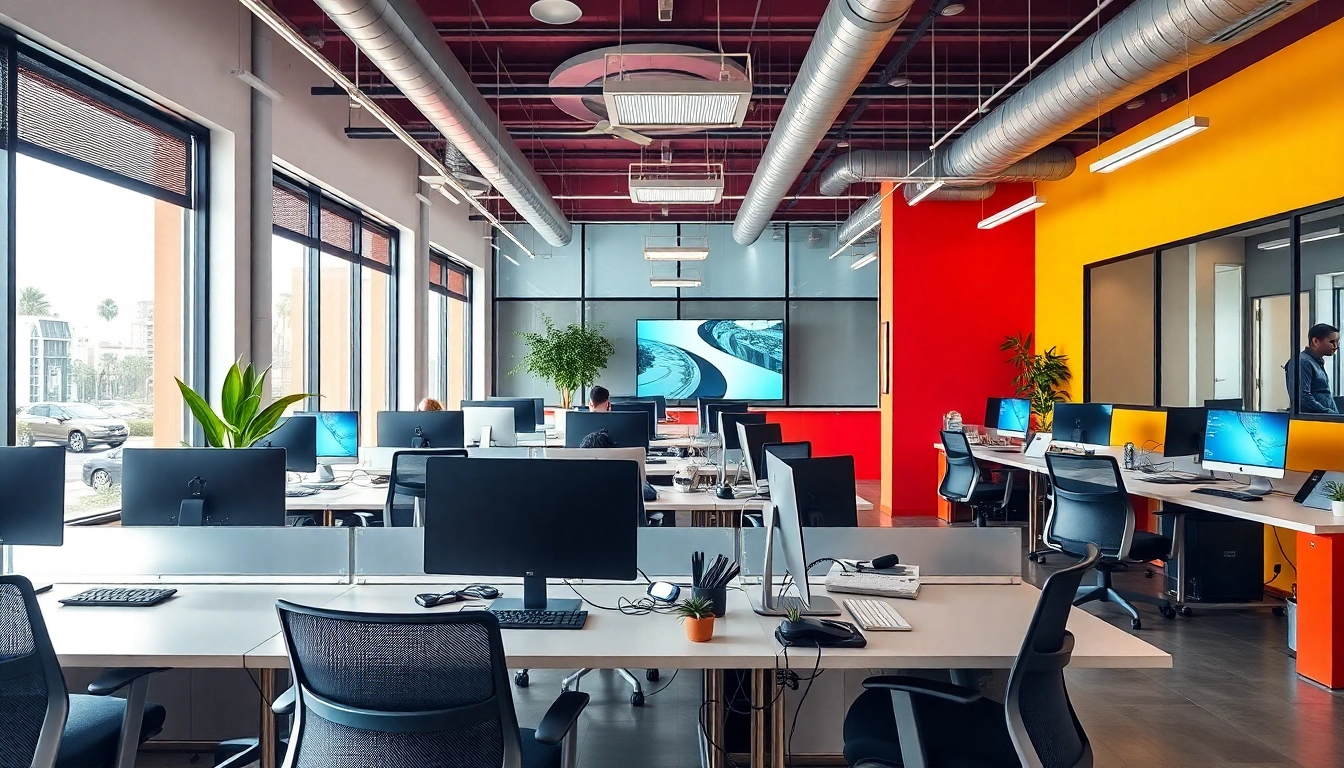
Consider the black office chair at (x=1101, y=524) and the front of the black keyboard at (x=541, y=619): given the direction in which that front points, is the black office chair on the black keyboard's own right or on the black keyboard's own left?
on the black keyboard's own left

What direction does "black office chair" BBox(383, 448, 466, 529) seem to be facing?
away from the camera

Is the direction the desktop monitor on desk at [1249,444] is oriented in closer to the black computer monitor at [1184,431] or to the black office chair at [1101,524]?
the black office chair

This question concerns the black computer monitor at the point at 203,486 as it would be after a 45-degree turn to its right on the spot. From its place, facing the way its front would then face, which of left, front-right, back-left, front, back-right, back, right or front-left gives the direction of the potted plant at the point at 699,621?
right

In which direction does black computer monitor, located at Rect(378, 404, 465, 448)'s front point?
away from the camera

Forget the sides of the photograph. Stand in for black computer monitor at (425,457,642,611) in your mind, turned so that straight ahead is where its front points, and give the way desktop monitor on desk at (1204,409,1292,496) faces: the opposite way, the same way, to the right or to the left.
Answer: to the right

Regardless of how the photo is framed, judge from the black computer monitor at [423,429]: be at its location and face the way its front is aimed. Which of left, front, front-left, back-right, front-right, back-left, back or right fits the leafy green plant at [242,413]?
back-left

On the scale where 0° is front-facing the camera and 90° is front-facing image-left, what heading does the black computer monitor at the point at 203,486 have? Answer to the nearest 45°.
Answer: approximately 180°

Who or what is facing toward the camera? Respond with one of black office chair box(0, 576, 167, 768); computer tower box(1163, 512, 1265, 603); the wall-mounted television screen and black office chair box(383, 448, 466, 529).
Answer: the wall-mounted television screen

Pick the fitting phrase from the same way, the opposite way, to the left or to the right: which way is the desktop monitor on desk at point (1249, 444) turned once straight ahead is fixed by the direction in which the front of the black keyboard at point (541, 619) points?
to the right

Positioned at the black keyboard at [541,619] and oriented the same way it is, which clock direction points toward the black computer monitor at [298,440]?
The black computer monitor is roughly at 5 o'clock from the black keyboard.
